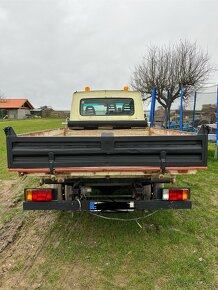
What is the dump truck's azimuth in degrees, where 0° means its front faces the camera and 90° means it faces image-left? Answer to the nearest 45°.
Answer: approximately 180°
